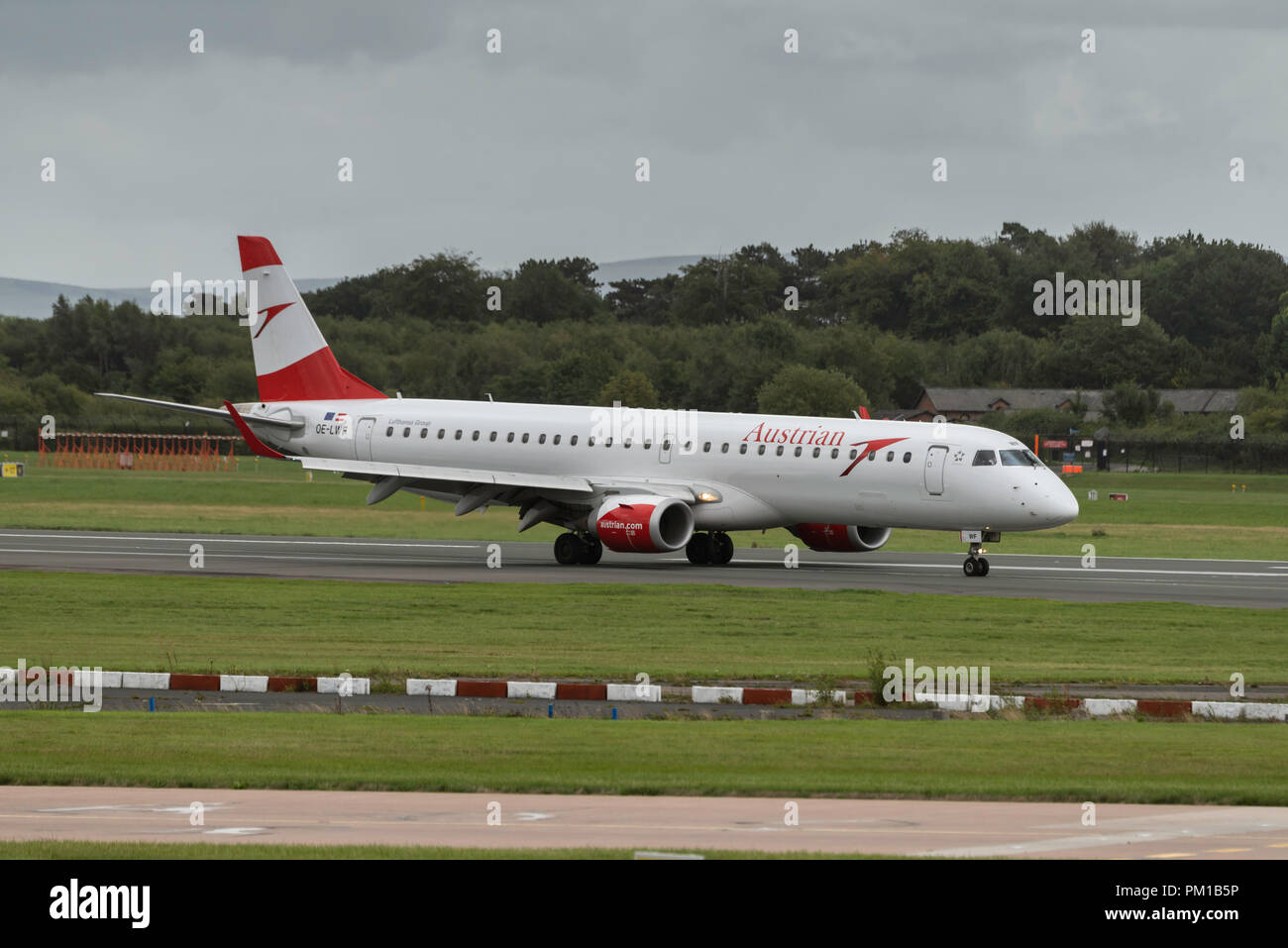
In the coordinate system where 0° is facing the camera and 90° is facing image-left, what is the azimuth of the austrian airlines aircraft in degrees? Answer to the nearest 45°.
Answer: approximately 315°
